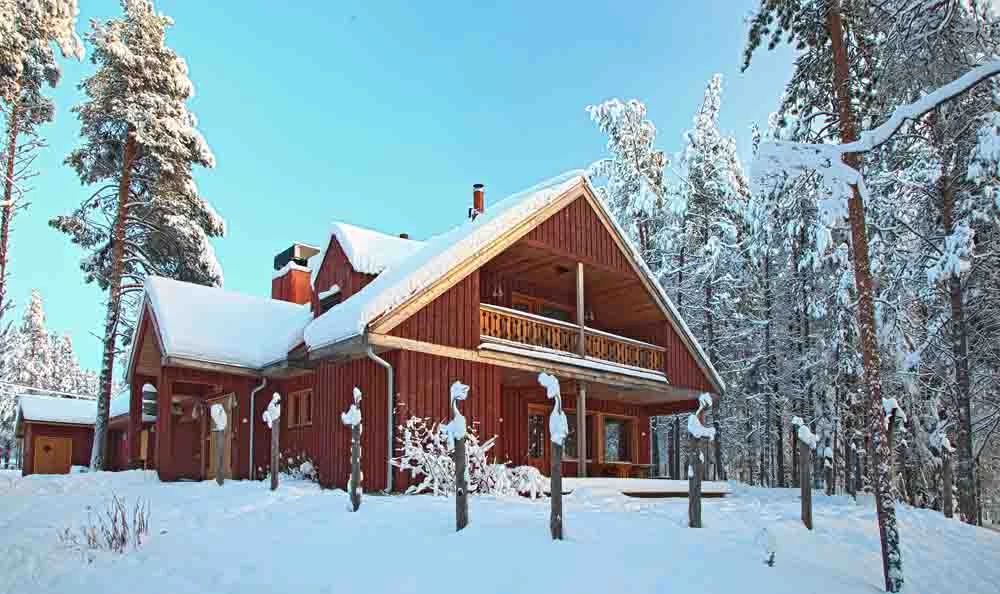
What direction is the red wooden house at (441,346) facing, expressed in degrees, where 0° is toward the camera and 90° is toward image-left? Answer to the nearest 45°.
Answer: approximately 315°

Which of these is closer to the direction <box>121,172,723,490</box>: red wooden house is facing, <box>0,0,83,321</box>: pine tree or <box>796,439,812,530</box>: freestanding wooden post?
the freestanding wooden post

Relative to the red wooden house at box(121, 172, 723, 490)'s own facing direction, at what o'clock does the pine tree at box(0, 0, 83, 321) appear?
The pine tree is roughly at 4 o'clock from the red wooden house.

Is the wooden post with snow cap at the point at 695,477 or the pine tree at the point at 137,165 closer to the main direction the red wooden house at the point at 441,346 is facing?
the wooden post with snow cap

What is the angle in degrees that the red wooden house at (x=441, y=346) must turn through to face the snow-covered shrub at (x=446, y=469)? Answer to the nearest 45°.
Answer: approximately 45° to its right

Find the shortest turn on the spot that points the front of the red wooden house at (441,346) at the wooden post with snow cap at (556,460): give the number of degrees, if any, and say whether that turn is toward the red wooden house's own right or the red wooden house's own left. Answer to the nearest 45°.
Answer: approximately 45° to the red wooden house's own right

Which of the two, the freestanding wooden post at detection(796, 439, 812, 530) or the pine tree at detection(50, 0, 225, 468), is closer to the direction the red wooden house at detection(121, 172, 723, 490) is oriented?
the freestanding wooden post

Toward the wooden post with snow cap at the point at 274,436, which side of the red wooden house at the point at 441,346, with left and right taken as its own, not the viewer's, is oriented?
right

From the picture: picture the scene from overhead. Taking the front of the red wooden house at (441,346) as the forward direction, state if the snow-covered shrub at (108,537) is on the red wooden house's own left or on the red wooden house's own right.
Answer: on the red wooden house's own right
